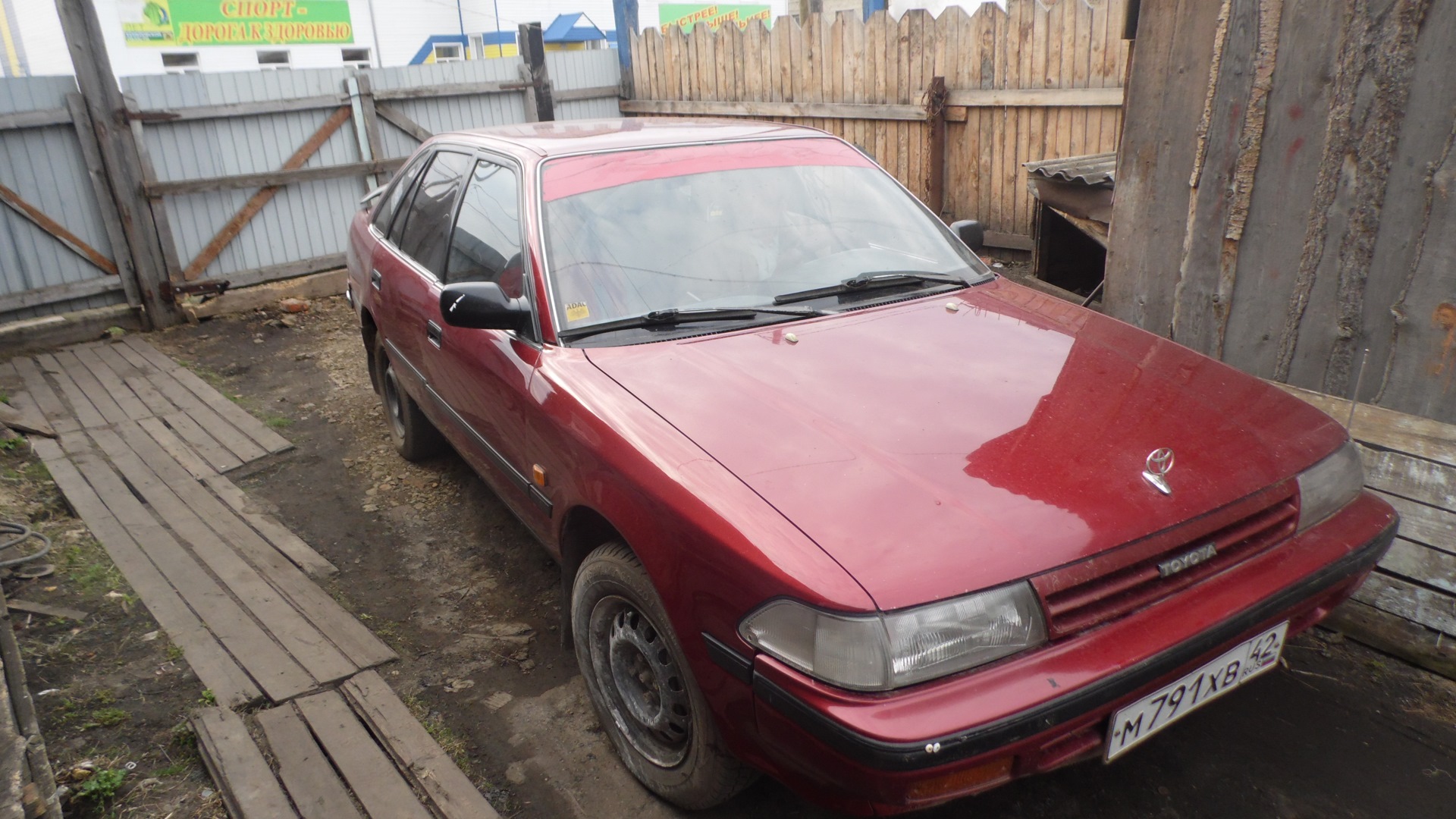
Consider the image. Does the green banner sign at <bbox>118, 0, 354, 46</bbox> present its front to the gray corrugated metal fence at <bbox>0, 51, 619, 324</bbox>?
yes

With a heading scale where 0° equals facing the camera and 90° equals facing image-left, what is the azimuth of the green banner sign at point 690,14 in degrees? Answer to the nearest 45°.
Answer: approximately 0°

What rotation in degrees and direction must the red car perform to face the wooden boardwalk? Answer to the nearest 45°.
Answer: approximately 135° to its right

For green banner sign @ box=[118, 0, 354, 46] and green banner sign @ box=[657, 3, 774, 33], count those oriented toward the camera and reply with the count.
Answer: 2

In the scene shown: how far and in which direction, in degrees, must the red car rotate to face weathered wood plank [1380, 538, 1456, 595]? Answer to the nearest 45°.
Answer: approximately 90° to its left

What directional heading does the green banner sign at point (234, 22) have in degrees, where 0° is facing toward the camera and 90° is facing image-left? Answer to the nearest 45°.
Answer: approximately 0°

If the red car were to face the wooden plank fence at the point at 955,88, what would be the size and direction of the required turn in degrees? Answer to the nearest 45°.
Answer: approximately 135° to its left

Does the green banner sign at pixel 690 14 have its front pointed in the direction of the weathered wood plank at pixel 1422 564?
yes

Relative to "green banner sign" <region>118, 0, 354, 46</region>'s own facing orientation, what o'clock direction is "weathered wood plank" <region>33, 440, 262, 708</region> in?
The weathered wood plank is roughly at 12 o'clock from the green banner sign.

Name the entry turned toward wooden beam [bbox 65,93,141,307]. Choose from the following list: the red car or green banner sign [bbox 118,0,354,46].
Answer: the green banner sign

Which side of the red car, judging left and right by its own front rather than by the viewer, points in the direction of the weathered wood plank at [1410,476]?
left
